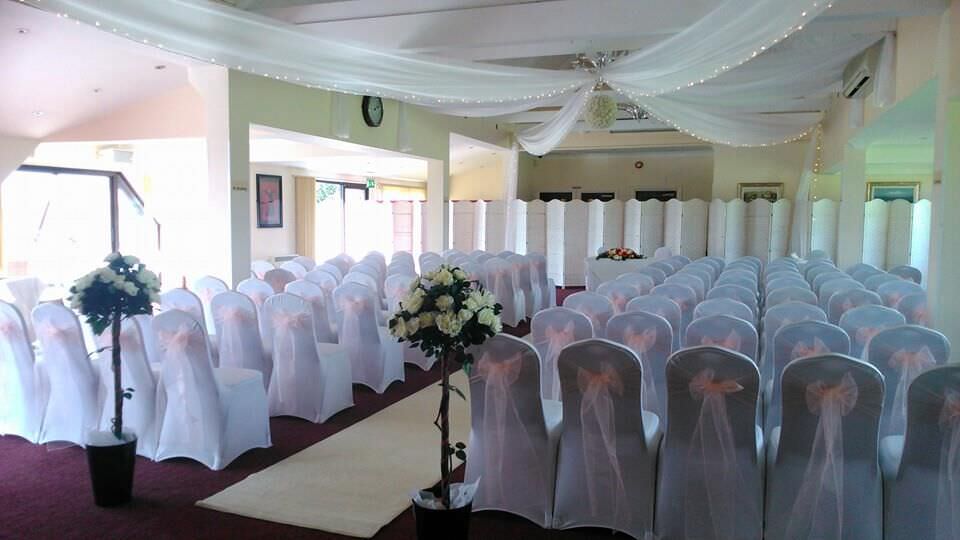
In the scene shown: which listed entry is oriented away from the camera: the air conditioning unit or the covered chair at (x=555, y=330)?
the covered chair

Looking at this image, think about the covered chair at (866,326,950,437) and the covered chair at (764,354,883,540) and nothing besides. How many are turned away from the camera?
2

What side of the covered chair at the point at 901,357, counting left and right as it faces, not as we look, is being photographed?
back

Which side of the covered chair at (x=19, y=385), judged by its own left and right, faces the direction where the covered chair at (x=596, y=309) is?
right

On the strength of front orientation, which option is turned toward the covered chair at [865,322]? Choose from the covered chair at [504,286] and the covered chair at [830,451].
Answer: the covered chair at [830,451]

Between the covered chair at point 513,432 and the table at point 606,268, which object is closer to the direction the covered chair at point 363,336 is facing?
the table

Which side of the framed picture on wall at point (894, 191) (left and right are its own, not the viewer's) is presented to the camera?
front

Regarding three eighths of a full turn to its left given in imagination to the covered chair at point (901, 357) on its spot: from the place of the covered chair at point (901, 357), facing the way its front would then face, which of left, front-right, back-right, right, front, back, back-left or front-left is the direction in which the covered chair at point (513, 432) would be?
front

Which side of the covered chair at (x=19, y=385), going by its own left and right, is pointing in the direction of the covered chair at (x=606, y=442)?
right

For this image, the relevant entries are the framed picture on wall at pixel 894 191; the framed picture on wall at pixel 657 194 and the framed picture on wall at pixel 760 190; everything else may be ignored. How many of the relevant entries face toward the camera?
3

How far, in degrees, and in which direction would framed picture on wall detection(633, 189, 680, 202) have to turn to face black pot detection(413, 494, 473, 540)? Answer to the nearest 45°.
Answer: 0° — it already faces it

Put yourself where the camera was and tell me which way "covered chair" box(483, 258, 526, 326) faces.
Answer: facing away from the viewer and to the right of the viewer

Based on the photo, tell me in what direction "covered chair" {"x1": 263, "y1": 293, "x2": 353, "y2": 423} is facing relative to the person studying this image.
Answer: facing away from the viewer and to the right of the viewer

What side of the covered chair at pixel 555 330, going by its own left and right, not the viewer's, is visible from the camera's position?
back

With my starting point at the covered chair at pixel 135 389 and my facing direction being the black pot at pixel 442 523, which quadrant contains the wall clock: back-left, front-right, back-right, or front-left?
back-left

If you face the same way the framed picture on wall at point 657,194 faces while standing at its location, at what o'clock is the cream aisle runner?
The cream aisle runner is roughly at 12 o'clock from the framed picture on wall.

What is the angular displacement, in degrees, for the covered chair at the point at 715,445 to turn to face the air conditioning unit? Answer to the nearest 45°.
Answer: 0° — it already faces it

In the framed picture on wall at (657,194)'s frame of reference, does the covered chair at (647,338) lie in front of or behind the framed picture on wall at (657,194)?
in front

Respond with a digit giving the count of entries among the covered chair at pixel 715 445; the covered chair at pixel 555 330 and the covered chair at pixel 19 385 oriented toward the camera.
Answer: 0

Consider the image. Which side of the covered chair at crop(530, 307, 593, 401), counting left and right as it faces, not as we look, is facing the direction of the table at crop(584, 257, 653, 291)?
front

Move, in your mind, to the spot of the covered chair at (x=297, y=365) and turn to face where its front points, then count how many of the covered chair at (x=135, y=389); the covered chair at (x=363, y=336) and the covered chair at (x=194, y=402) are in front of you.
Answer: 1
